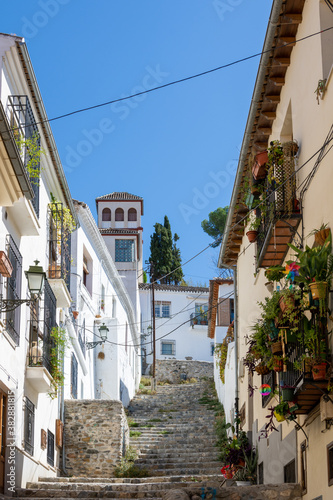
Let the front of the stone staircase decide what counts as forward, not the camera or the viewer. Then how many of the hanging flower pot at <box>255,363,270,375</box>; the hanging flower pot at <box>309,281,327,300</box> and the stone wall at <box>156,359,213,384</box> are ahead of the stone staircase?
2

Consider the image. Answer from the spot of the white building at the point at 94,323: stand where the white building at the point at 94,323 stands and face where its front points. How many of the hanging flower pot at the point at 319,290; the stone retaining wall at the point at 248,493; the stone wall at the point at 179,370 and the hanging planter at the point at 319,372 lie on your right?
3

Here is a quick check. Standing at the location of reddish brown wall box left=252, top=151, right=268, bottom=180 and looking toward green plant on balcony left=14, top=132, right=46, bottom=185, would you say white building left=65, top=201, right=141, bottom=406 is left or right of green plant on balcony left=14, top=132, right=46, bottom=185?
right

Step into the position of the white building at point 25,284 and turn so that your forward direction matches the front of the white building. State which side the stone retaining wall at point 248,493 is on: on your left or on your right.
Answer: on your right

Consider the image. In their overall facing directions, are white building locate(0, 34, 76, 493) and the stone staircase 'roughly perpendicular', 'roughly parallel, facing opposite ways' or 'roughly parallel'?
roughly perpendicular

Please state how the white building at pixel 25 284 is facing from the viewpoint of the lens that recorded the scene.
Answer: facing to the right of the viewer

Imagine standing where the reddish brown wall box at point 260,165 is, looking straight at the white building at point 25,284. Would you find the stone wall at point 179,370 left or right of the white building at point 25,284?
right

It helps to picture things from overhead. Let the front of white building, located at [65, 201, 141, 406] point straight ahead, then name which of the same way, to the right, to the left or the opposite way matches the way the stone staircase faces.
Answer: to the right

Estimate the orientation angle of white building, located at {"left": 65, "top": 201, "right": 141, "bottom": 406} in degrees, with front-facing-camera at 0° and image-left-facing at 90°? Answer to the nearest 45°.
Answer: approximately 270°
